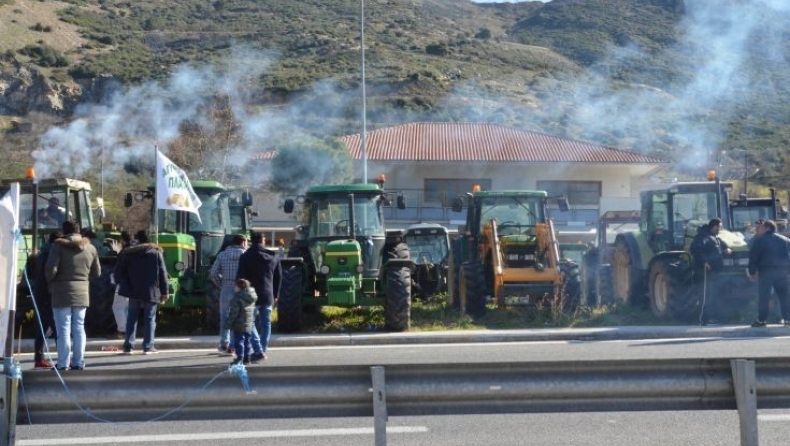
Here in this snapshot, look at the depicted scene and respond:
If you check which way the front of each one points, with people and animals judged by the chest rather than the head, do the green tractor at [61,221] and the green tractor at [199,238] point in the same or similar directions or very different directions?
same or similar directions

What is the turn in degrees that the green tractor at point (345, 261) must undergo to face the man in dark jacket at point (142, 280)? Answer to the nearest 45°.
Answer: approximately 45° to its right

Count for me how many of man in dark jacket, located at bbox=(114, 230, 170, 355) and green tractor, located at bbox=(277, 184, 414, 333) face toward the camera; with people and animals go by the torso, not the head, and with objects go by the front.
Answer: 1

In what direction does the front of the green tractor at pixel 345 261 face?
toward the camera

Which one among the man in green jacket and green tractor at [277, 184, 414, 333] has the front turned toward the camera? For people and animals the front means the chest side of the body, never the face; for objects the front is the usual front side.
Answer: the green tractor

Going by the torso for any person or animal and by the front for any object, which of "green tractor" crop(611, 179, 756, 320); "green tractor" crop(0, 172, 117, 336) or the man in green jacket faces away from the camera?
the man in green jacket

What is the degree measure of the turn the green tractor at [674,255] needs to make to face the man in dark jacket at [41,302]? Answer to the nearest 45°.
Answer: approximately 90° to its right

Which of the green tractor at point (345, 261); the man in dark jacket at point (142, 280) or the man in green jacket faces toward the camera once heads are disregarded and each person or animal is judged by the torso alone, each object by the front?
the green tractor

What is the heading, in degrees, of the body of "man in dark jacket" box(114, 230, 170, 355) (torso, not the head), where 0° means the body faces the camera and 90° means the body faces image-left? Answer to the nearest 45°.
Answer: approximately 180°

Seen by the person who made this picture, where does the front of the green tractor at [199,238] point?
facing the viewer and to the left of the viewer

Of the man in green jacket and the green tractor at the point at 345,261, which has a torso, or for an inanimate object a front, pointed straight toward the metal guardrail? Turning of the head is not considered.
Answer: the green tractor

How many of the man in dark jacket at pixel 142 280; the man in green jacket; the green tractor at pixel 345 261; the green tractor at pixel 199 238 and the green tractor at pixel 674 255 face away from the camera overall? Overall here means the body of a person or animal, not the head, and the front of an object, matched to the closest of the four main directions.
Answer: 2

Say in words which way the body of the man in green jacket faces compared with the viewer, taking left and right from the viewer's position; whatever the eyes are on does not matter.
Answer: facing away from the viewer

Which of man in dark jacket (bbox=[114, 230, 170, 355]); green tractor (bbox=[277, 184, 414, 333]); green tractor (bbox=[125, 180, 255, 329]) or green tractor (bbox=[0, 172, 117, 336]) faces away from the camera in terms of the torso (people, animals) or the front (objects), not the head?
the man in dark jacket

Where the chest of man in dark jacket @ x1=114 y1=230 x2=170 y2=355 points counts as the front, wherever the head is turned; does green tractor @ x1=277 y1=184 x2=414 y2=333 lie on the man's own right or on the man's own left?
on the man's own right

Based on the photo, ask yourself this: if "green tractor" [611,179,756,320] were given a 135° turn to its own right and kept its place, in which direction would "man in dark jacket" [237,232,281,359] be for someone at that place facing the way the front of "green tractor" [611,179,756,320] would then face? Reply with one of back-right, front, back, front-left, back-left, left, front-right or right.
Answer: front-left

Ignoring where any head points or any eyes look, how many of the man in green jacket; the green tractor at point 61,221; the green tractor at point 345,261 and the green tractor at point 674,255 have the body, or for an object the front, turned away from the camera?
1
